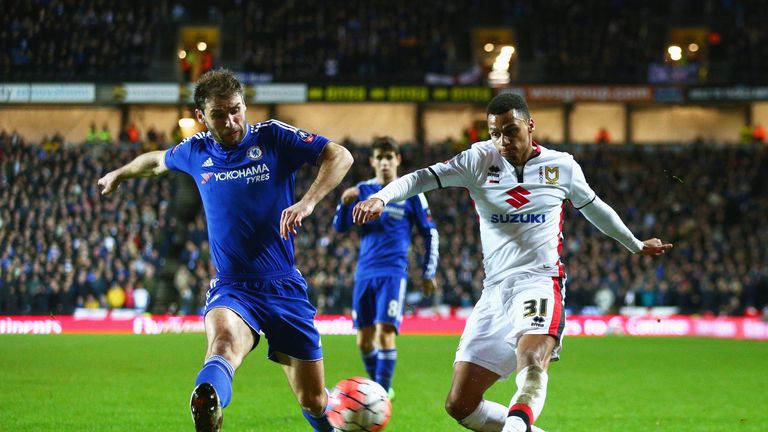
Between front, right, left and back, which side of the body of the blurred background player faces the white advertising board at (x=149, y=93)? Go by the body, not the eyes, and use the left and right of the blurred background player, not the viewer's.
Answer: back

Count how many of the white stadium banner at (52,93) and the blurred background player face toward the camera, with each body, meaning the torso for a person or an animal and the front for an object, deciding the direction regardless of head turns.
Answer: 2

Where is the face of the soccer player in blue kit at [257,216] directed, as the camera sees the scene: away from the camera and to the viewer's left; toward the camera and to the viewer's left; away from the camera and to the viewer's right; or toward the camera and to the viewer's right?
toward the camera and to the viewer's right

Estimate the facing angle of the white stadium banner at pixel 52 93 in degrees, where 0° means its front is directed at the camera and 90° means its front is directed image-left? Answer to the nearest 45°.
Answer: approximately 0°

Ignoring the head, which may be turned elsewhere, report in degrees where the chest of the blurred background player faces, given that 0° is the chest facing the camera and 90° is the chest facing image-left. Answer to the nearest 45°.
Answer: approximately 0°

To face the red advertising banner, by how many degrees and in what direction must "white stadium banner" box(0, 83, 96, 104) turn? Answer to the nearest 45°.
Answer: approximately 45° to its left

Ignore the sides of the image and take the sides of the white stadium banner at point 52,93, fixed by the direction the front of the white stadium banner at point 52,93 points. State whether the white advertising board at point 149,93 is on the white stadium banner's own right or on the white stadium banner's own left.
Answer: on the white stadium banner's own left

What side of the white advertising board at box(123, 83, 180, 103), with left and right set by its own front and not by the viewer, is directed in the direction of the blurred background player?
front
